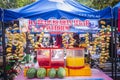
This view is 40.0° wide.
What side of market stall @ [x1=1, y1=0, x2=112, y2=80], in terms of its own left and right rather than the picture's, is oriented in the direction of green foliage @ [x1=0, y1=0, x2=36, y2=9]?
back

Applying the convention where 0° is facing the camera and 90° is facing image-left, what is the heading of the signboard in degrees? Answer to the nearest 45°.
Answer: approximately 0°

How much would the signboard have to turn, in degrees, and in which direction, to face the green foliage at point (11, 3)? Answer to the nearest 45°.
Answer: approximately 180°

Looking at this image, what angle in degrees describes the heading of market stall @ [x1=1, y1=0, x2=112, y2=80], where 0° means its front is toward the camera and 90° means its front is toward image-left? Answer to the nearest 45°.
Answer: approximately 0°
